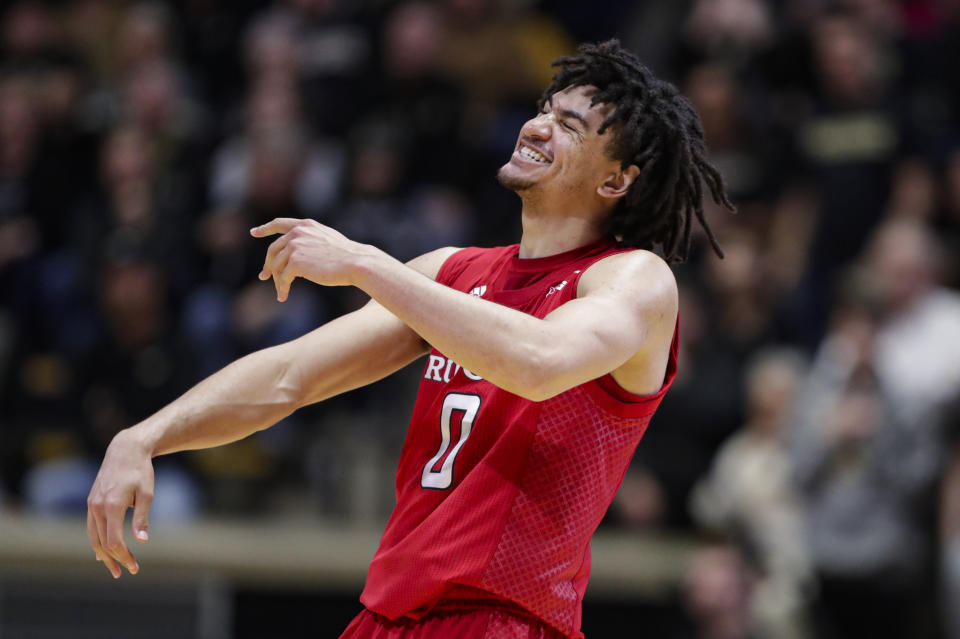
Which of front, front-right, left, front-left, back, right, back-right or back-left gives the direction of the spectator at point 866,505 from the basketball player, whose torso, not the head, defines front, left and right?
back

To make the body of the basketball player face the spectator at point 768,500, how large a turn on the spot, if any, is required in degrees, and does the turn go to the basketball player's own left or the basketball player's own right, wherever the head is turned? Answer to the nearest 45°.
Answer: approximately 180°

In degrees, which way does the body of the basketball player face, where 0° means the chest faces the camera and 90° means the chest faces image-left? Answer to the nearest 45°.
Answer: approximately 45°
